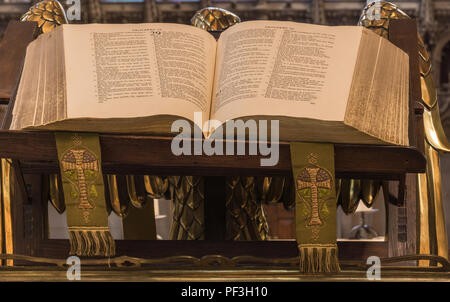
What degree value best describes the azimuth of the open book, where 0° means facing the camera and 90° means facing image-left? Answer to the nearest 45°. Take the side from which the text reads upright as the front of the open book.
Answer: approximately 0°

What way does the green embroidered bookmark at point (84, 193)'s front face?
toward the camera
